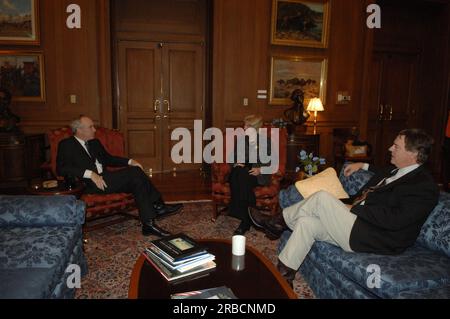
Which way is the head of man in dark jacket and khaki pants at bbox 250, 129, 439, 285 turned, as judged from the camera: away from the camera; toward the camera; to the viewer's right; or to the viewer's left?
to the viewer's left

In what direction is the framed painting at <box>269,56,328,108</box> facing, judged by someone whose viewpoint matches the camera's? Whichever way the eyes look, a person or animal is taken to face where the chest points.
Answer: facing the viewer

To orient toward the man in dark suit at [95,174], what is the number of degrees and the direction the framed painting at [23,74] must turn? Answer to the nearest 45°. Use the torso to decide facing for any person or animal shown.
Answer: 0° — it already faces them

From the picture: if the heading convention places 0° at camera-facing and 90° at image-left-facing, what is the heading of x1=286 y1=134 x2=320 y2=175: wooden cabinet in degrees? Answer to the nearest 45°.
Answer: approximately 0°

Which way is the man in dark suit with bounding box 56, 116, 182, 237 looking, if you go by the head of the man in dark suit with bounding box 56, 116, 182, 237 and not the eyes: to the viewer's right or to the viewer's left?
to the viewer's right

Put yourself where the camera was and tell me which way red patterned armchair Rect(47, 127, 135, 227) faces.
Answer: facing the viewer and to the right of the viewer

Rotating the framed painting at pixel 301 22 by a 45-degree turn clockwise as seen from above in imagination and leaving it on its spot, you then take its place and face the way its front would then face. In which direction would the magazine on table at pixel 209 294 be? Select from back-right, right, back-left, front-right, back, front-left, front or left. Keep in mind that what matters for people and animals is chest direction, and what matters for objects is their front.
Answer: front-left

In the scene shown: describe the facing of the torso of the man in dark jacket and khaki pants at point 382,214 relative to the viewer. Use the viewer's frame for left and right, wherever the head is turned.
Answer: facing to the left of the viewer

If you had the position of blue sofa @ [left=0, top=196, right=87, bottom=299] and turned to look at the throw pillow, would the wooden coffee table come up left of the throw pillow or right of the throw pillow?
right

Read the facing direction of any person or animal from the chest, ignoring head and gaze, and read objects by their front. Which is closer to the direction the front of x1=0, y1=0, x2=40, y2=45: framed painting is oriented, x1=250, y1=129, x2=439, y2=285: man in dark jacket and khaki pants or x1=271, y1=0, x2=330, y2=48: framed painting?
the man in dark jacket and khaki pants

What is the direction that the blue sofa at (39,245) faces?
to the viewer's right

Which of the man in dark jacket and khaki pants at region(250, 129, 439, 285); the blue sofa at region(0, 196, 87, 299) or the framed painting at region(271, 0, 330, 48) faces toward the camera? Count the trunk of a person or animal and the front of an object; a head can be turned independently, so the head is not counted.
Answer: the framed painting

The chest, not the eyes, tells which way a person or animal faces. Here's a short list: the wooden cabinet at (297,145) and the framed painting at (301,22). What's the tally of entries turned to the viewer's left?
0

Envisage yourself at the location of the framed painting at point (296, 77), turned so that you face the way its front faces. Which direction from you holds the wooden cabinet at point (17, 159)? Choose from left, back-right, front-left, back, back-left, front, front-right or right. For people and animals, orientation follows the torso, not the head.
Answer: front-right

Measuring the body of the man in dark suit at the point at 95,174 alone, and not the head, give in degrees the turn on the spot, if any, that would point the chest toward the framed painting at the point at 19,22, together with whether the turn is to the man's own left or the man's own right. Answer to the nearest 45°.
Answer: approximately 180°

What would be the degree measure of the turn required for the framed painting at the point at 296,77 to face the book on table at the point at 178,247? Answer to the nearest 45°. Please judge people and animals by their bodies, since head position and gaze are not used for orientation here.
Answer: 0° — it already faces it

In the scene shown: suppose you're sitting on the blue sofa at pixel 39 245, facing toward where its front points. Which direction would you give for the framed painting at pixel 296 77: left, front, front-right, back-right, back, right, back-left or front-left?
front-left

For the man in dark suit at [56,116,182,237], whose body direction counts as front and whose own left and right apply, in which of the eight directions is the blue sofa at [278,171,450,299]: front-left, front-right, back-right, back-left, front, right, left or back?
front
